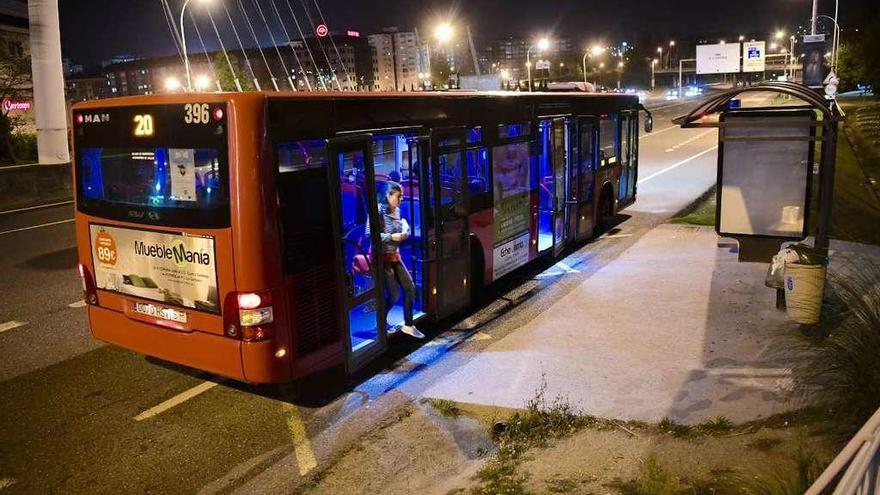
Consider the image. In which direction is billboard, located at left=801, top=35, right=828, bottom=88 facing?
toward the camera

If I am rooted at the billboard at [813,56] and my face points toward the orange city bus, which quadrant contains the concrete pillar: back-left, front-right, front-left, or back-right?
front-right

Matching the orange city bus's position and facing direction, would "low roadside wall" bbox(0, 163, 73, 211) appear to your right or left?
on your left

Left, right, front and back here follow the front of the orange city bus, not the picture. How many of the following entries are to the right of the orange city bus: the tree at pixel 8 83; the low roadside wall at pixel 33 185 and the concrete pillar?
0

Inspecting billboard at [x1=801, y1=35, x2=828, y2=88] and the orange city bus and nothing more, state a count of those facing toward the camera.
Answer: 1

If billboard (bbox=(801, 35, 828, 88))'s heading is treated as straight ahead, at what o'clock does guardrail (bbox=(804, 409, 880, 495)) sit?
The guardrail is roughly at 12 o'clock from the billboard.

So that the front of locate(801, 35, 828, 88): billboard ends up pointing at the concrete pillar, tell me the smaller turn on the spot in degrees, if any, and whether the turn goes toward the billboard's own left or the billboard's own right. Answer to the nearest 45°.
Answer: approximately 45° to the billboard's own right

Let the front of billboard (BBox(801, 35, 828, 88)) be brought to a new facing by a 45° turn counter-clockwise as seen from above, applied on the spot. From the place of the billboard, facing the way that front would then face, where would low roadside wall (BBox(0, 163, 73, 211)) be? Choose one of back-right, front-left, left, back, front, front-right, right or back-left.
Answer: right

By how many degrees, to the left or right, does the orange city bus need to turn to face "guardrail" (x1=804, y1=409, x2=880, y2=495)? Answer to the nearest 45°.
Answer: approximately 90° to its right

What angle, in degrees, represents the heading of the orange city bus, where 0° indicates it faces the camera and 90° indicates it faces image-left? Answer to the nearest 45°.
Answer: approximately 225°

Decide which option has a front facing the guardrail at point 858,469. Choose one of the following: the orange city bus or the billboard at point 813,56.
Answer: the billboard

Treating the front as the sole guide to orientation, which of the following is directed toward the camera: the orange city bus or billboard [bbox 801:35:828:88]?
the billboard

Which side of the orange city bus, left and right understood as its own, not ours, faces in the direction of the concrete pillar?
left

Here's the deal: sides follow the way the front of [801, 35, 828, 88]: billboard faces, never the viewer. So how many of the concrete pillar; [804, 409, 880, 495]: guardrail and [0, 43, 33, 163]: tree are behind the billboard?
0

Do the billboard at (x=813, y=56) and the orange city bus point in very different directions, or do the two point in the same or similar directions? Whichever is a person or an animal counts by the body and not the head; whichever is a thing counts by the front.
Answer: very different directions

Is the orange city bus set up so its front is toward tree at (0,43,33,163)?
no

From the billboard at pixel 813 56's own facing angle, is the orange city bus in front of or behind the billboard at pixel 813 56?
in front

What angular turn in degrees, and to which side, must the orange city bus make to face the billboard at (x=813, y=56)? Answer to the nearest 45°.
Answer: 0° — it already faces it

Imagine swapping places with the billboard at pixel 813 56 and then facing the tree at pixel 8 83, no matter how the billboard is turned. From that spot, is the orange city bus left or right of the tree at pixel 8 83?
left

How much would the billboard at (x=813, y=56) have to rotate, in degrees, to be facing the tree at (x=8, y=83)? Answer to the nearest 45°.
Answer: approximately 45° to its right
